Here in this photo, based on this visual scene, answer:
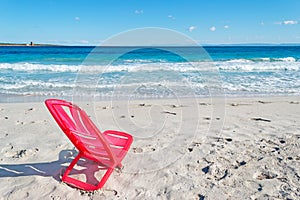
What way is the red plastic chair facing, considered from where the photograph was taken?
facing away from the viewer and to the right of the viewer
